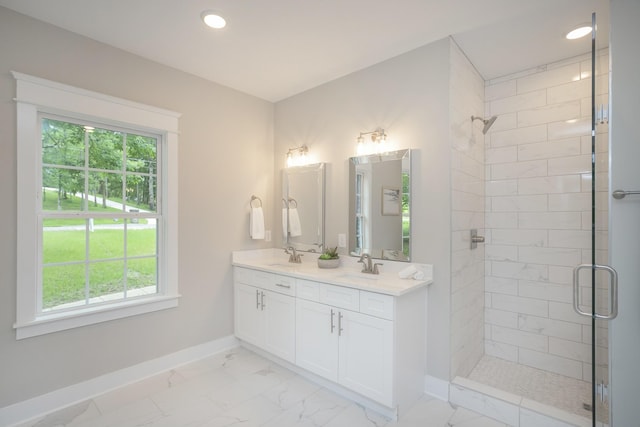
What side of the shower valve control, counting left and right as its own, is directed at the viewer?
right

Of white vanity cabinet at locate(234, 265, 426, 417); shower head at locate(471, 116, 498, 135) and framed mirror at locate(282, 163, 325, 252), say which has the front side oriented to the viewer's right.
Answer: the shower head

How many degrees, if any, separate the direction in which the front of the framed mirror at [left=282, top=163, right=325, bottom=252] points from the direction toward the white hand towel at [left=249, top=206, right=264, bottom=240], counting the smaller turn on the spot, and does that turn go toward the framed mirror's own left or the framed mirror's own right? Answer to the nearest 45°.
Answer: approximately 45° to the framed mirror's own right

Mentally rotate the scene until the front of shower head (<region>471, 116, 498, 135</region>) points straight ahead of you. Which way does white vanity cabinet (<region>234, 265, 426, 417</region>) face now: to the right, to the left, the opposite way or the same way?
to the right

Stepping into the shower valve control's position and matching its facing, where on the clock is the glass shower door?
The glass shower door is roughly at 2 o'clock from the shower valve control.

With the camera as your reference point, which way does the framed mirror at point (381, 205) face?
facing the viewer and to the left of the viewer

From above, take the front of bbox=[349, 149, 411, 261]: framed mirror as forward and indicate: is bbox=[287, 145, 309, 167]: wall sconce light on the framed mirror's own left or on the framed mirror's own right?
on the framed mirror's own right

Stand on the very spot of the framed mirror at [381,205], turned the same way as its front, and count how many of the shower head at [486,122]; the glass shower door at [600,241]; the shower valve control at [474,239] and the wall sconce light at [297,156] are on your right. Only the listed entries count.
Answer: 1

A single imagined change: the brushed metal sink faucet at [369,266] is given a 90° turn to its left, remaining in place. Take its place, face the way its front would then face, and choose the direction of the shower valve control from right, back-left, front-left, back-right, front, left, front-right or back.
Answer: front-left

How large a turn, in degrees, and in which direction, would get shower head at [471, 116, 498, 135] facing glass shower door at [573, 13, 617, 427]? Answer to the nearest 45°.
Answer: approximately 45° to its right
